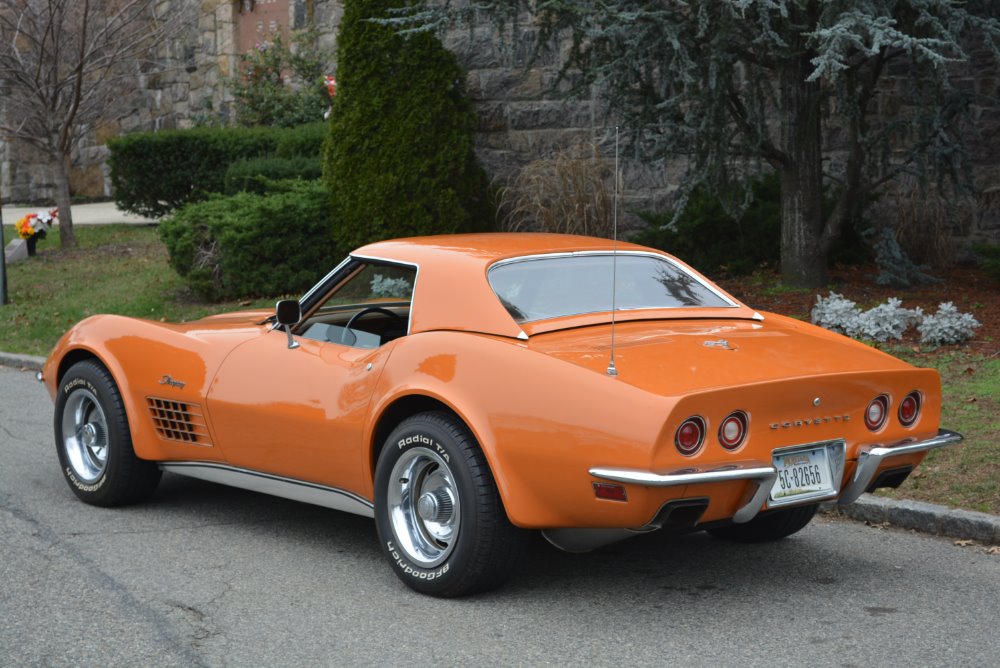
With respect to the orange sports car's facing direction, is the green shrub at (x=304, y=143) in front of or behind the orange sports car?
in front

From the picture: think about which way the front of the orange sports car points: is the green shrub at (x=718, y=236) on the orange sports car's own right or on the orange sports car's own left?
on the orange sports car's own right

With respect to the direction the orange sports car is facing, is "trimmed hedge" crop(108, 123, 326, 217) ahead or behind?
ahead

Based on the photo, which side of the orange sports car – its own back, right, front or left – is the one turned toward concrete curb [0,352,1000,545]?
right

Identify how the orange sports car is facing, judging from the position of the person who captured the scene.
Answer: facing away from the viewer and to the left of the viewer

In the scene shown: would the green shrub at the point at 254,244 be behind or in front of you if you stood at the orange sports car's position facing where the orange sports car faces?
in front

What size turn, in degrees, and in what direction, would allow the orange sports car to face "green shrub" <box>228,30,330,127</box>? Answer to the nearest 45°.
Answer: approximately 45° to its right

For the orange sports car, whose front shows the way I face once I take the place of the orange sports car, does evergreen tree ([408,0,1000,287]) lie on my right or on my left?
on my right
